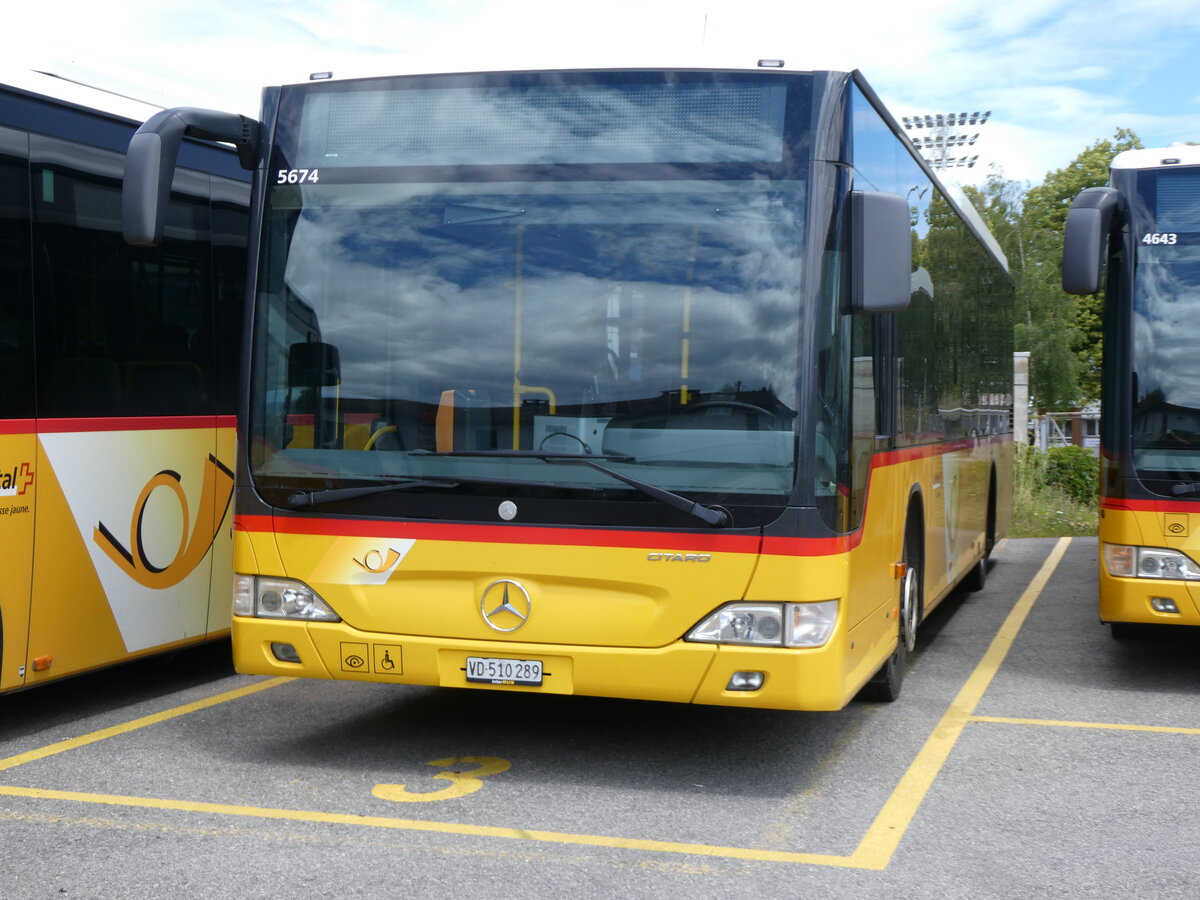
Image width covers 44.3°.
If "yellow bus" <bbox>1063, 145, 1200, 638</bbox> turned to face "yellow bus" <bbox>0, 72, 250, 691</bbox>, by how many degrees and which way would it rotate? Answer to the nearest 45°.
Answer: approximately 45° to its right

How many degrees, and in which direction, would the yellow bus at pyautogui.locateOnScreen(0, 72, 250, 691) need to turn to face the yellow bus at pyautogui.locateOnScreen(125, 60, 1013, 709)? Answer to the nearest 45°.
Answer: approximately 90° to its left

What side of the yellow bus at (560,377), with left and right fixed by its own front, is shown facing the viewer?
front

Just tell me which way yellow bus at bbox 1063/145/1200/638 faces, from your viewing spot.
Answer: facing the viewer

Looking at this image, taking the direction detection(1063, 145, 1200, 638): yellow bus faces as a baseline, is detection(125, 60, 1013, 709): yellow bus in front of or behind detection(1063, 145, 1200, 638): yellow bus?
in front

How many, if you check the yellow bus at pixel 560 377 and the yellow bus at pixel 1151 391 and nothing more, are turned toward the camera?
2

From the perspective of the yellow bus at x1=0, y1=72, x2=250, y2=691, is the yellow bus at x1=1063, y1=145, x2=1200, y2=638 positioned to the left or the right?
on its left

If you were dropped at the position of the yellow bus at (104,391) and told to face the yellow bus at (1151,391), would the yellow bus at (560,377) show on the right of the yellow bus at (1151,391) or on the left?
right

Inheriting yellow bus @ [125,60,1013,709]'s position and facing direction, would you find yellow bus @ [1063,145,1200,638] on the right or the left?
on its left
